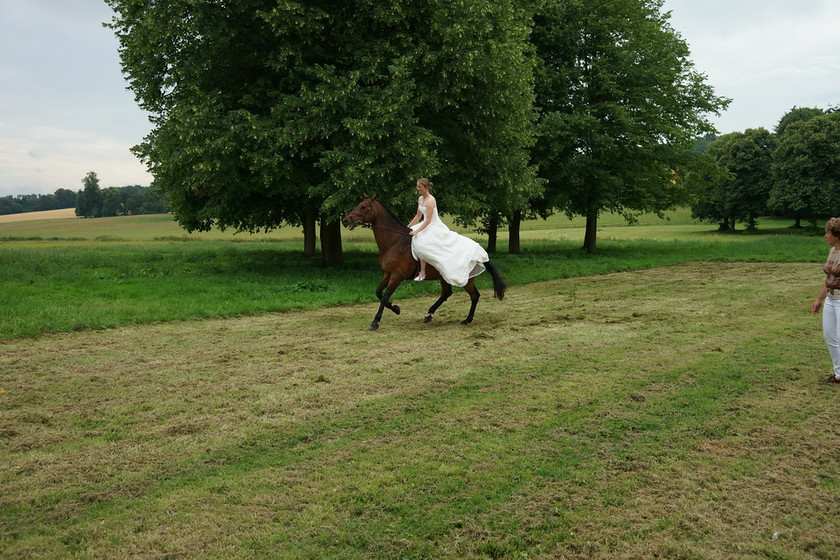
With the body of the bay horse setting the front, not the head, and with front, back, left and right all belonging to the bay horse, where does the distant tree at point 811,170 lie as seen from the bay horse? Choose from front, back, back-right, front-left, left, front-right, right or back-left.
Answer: back-right

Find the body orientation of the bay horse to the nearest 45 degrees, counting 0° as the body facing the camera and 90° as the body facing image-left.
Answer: approximately 90°

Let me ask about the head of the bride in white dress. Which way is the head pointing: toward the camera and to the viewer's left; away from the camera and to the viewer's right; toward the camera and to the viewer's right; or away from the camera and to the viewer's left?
toward the camera and to the viewer's left

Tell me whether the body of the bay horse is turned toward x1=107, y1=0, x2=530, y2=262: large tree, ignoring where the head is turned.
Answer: no

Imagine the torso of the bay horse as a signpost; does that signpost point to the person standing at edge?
no

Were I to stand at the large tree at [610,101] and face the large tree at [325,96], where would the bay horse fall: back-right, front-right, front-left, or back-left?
front-left

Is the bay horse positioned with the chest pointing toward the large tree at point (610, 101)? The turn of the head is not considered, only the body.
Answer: no
